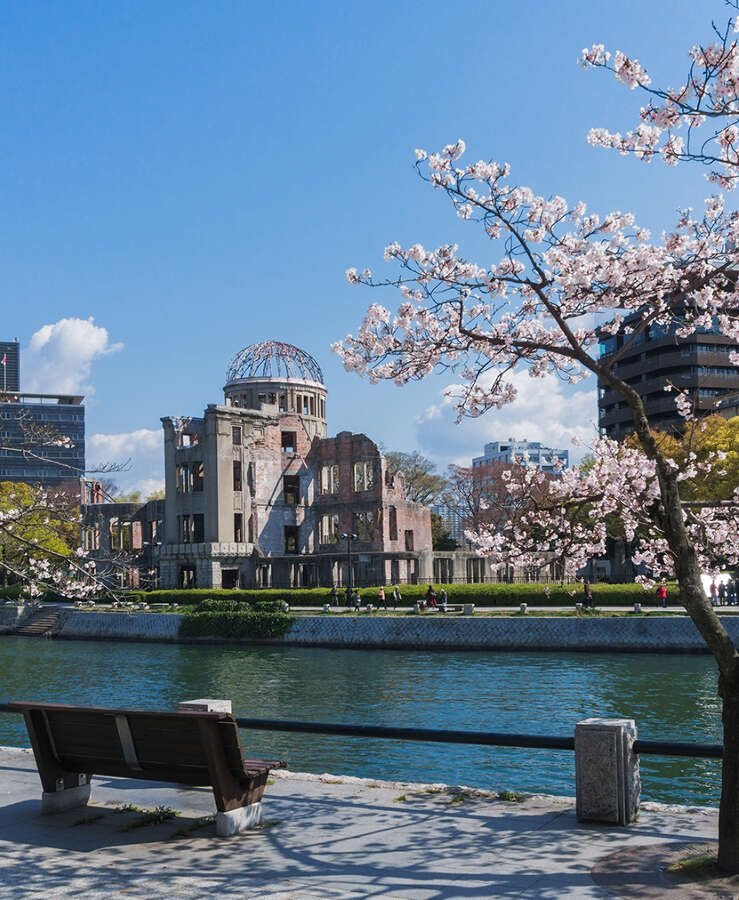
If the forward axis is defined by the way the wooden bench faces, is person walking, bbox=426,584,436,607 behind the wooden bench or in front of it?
in front

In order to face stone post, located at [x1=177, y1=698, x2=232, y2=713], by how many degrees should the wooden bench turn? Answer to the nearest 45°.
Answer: approximately 45° to its left

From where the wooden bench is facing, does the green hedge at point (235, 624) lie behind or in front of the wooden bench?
in front

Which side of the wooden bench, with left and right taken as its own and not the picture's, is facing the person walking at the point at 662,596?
front

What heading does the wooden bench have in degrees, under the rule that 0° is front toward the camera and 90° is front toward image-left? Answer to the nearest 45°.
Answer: approximately 225°

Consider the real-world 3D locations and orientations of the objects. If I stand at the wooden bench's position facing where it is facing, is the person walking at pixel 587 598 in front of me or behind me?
in front

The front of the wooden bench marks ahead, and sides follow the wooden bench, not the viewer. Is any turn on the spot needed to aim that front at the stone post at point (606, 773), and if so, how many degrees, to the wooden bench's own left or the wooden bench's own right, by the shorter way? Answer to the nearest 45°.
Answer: approximately 45° to the wooden bench's own right
